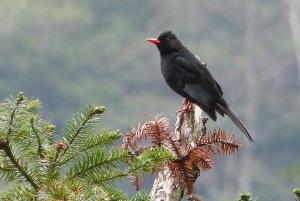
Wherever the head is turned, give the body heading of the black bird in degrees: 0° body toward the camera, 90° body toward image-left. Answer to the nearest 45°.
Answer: approximately 90°
